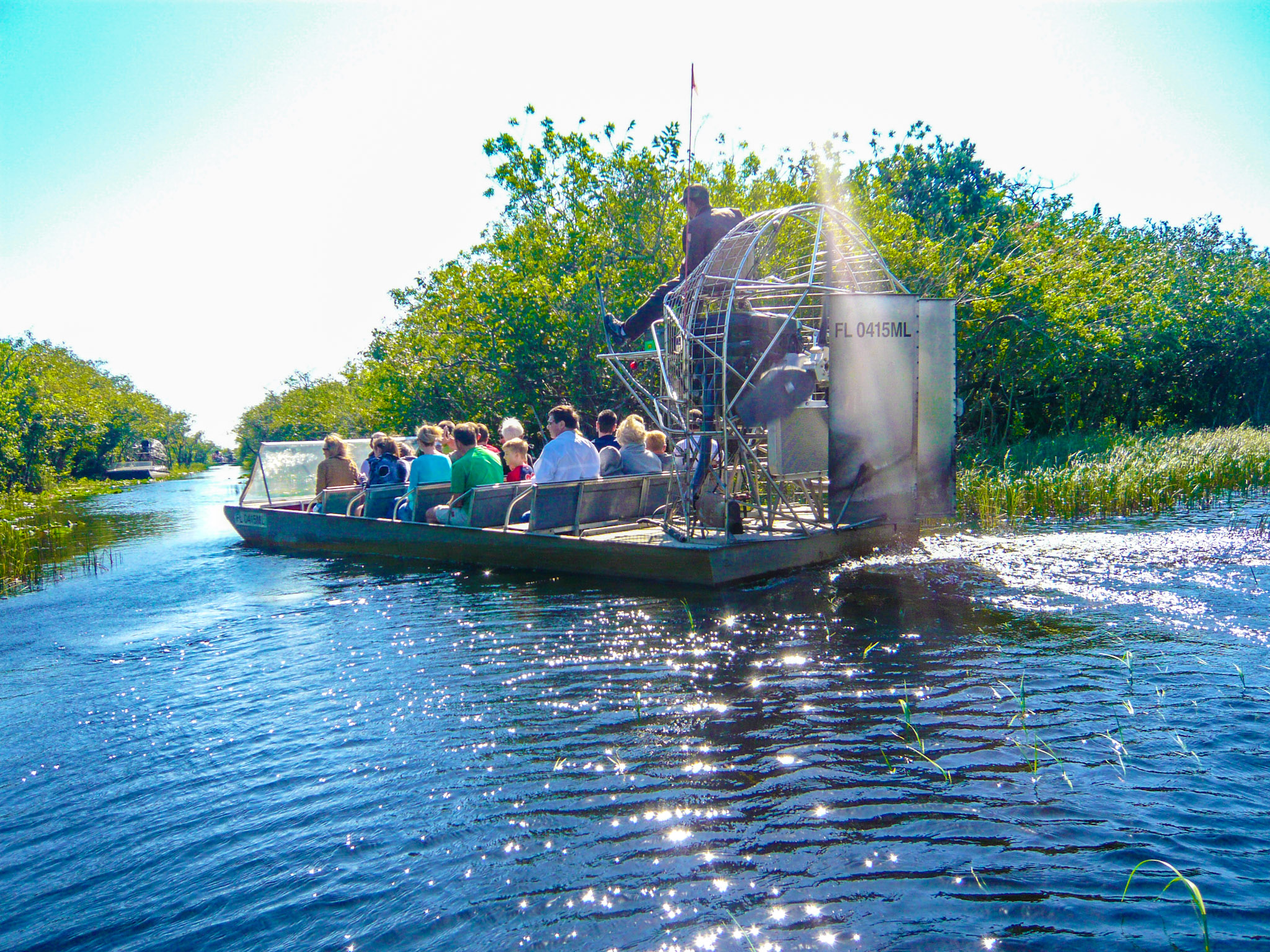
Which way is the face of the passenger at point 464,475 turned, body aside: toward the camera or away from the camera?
away from the camera

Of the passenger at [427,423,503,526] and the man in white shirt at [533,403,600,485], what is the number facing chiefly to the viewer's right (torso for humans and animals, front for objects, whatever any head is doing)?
0

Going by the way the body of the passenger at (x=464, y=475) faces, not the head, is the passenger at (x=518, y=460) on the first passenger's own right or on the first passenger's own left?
on the first passenger's own right

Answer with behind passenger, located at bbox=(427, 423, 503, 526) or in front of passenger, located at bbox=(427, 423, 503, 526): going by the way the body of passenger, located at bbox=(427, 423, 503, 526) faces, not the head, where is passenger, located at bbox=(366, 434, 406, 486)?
in front

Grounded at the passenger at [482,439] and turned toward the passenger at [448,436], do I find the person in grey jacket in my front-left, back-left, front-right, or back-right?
back-right

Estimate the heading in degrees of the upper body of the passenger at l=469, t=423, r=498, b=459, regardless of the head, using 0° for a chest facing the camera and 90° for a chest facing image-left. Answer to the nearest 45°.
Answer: approximately 135°

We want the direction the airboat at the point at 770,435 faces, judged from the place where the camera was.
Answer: facing away from the viewer and to the left of the viewer

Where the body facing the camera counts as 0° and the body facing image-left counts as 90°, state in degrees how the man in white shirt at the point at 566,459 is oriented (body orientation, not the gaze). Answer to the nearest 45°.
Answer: approximately 135°

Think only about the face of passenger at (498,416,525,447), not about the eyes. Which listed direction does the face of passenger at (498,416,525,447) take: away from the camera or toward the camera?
away from the camera
